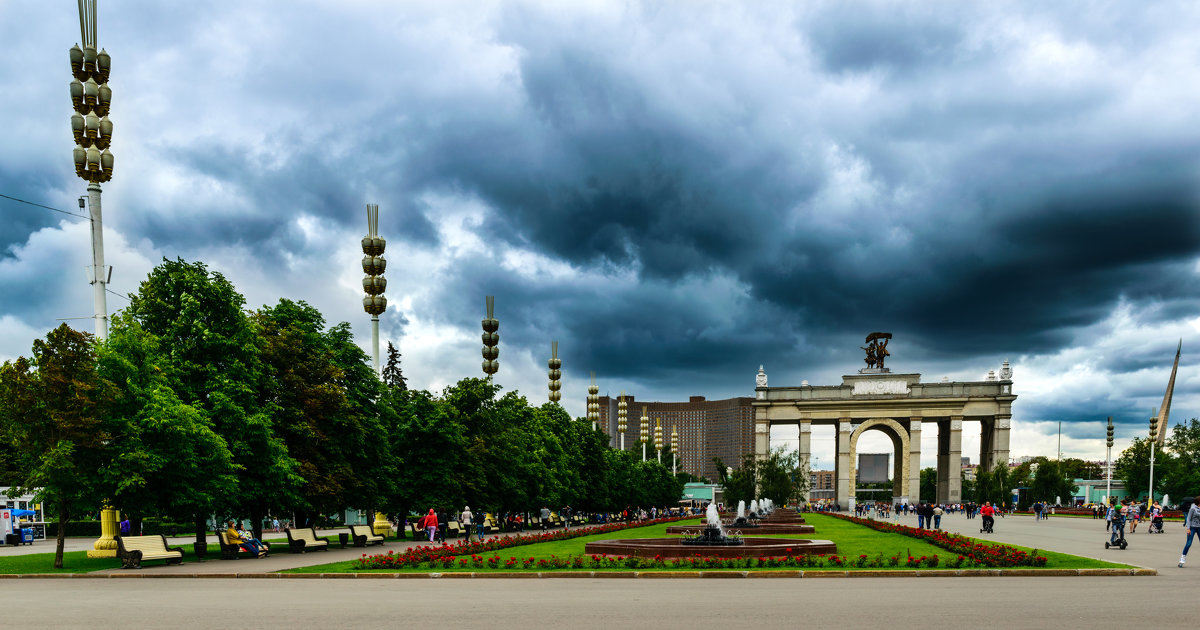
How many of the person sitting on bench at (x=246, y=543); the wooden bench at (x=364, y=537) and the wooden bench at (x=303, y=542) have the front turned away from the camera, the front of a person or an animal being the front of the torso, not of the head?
0

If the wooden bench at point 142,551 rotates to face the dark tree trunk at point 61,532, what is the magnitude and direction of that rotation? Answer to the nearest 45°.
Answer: approximately 180°

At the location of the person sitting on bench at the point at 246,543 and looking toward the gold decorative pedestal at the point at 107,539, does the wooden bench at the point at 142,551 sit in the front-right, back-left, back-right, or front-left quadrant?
front-left

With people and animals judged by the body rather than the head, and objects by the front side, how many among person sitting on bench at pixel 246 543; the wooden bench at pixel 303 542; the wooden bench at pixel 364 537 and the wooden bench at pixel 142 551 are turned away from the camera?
0

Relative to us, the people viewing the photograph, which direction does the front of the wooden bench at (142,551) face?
facing the viewer and to the right of the viewer

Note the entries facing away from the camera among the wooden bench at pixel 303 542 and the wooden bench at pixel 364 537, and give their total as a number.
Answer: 0

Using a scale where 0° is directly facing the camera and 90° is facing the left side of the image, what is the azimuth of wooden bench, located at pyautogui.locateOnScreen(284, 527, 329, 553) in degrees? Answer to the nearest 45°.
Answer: approximately 315°

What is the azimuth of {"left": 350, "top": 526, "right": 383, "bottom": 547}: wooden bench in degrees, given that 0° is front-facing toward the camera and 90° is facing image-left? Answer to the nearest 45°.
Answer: approximately 315°
